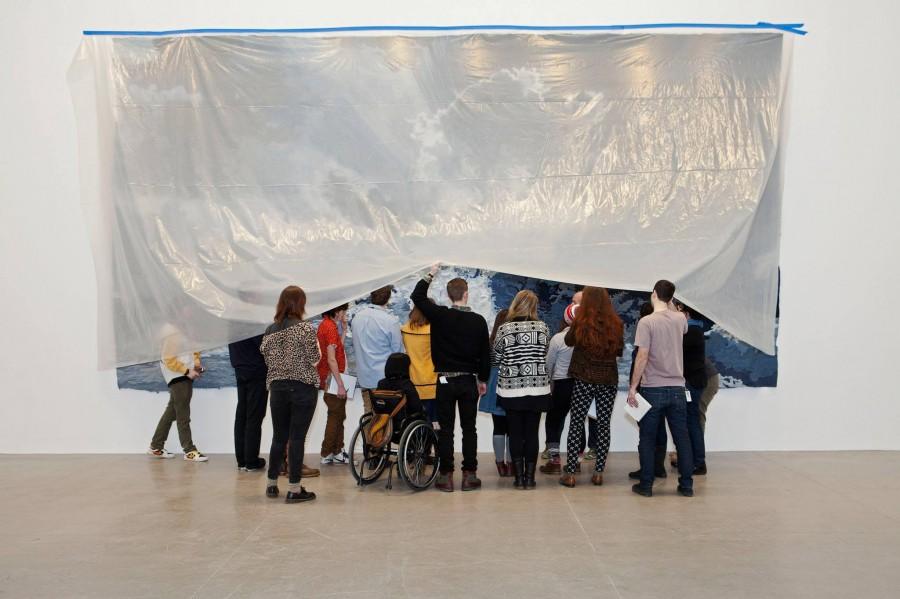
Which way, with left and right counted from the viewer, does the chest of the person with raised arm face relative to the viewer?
facing away from the viewer

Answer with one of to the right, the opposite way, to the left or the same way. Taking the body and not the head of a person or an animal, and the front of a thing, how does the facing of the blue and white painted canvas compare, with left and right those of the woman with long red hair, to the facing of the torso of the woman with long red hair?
the opposite way

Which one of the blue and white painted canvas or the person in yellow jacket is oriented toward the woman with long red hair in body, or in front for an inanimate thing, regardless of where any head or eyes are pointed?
the blue and white painted canvas

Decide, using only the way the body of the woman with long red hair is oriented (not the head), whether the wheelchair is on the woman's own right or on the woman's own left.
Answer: on the woman's own left

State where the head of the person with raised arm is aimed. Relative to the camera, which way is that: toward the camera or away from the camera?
away from the camera

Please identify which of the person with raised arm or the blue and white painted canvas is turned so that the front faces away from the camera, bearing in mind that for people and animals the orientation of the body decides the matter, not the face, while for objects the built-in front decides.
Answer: the person with raised arm

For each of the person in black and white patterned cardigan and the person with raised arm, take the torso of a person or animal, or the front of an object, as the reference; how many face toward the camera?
0

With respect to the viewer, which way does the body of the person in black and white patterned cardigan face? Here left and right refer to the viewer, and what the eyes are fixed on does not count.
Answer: facing away from the viewer

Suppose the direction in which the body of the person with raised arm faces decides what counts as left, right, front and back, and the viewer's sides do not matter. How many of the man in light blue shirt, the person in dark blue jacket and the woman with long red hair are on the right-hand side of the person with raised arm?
1

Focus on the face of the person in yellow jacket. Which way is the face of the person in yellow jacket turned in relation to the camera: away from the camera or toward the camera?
away from the camera

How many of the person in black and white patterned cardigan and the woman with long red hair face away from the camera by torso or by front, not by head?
2

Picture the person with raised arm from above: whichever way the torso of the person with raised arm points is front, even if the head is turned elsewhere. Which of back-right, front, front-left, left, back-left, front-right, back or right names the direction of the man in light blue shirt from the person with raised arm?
front-left

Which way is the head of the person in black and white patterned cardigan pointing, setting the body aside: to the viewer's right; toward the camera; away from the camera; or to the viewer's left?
away from the camera

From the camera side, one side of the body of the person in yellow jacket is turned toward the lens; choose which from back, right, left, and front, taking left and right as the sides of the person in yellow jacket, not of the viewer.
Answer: back

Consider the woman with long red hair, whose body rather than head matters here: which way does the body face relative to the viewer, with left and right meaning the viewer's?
facing away from the viewer

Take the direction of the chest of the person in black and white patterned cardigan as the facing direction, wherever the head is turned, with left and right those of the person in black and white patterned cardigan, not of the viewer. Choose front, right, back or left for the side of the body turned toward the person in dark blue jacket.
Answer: left
